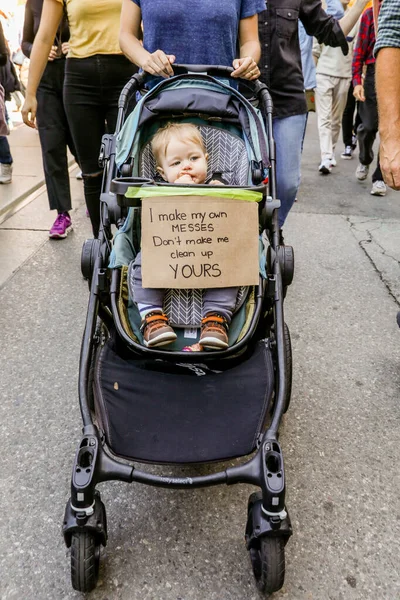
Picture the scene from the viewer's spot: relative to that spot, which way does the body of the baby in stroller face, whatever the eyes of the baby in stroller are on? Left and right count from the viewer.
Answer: facing the viewer

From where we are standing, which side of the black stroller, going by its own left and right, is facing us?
front

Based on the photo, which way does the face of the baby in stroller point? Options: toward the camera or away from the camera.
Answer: toward the camera
